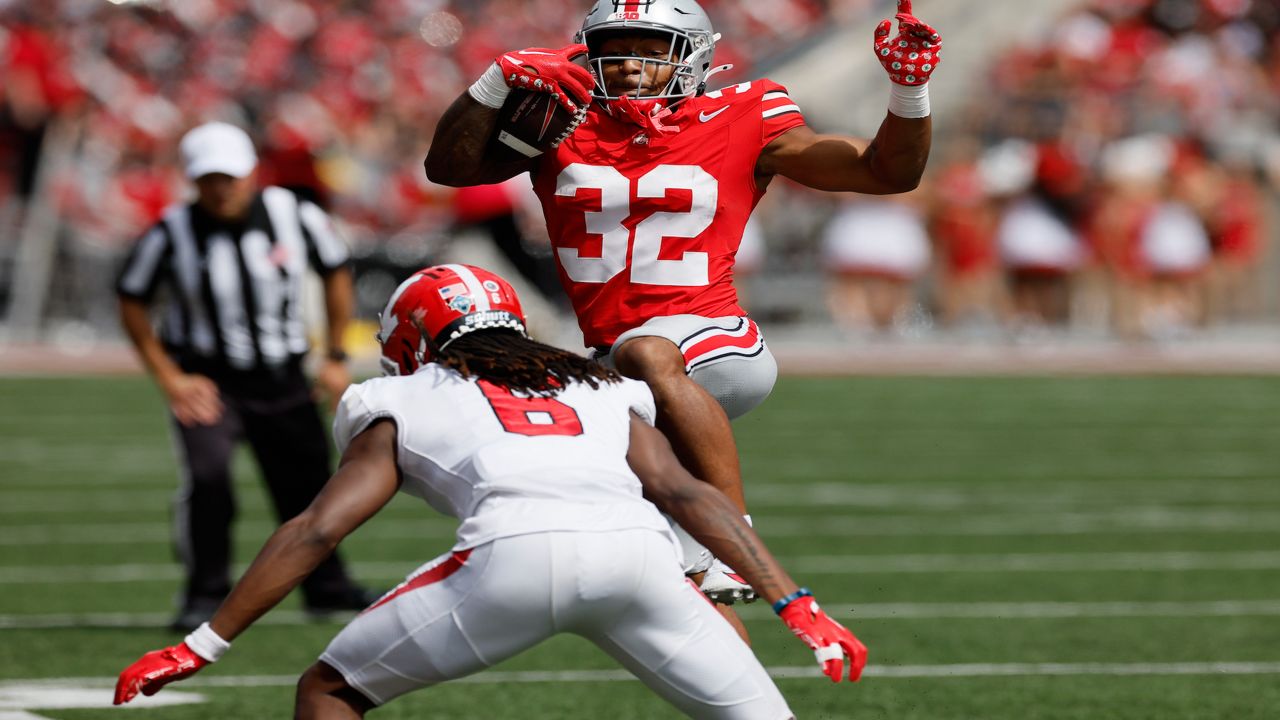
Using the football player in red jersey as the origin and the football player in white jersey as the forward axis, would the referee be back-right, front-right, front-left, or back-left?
back-right

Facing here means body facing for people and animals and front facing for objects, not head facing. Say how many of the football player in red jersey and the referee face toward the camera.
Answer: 2

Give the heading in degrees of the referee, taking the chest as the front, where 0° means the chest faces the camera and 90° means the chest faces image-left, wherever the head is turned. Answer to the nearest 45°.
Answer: approximately 0°

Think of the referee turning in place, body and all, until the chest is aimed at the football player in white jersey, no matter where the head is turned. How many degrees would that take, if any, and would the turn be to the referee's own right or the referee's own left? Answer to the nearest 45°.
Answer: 0° — they already face them

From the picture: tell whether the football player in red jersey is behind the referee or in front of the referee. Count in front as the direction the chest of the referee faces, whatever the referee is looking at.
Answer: in front

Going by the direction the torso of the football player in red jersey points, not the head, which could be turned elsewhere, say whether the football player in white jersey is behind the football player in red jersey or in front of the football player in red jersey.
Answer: in front

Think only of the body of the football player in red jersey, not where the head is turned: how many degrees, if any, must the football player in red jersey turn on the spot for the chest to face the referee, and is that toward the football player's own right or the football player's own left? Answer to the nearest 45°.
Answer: approximately 135° to the football player's own right
